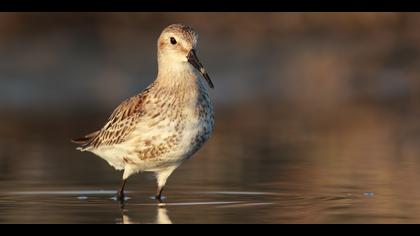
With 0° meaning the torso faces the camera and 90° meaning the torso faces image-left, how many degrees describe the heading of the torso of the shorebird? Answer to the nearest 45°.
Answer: approximately 315°
